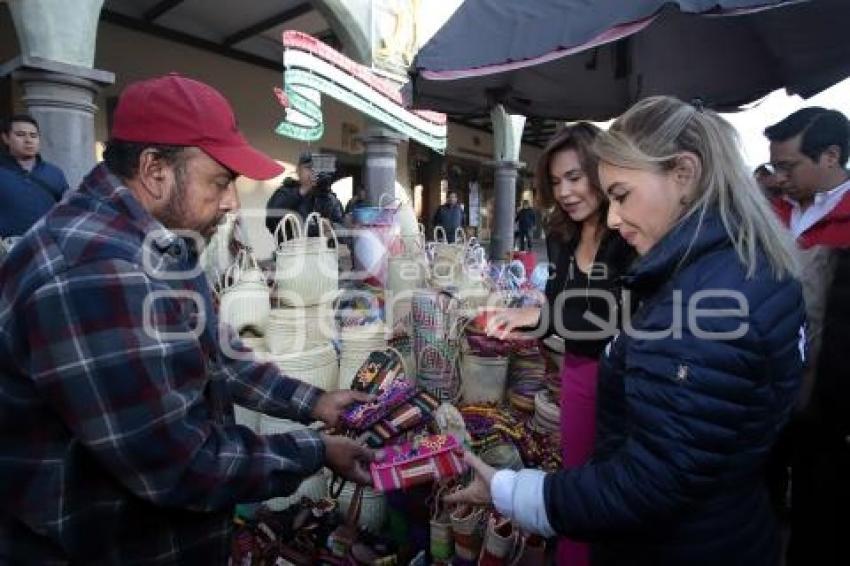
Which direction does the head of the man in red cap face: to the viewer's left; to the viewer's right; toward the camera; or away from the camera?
to the viewer's right

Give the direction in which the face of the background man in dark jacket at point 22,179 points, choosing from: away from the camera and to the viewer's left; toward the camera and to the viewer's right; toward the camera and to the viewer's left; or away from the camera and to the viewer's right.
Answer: toward the camera and to the viewer's right

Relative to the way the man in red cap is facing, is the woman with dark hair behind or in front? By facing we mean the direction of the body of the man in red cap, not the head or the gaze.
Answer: in front

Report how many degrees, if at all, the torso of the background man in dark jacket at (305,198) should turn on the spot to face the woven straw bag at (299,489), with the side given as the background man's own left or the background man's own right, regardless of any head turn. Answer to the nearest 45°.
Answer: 0° — they already face it

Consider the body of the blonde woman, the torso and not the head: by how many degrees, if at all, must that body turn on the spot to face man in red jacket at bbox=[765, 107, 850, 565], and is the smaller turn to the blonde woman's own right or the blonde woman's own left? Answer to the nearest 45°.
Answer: approximately 135° to the blonde woman's own right

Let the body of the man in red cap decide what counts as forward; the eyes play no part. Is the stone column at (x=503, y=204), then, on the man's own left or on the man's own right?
on the man's own left

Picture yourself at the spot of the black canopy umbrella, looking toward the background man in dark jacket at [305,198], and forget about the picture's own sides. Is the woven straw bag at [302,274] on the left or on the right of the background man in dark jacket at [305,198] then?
left

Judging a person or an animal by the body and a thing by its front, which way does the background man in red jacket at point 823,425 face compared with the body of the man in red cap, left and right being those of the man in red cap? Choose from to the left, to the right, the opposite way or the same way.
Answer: the opposite way

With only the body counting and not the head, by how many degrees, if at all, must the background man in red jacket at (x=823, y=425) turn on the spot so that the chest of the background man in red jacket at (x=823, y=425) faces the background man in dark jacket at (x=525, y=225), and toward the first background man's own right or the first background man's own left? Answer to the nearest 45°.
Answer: approximately 90° to the first background man's own right

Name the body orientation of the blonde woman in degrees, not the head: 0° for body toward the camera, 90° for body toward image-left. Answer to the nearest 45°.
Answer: approximately 90°

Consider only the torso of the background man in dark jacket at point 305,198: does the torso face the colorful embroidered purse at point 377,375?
yes

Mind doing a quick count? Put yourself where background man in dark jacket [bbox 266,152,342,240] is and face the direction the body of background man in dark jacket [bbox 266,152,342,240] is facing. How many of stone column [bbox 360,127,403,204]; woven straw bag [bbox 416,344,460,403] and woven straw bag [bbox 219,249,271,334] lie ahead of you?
2

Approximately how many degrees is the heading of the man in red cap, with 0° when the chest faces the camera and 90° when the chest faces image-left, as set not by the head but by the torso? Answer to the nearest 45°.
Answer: approximately 270°
